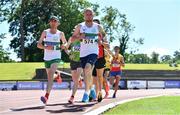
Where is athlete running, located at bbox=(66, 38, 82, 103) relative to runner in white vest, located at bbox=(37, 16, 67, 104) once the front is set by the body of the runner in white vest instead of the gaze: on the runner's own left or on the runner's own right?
on the runner's own left

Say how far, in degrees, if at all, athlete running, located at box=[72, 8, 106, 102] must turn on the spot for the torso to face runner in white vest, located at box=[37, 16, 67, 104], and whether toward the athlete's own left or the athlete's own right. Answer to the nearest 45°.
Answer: approximately 135° to the athlete's own right

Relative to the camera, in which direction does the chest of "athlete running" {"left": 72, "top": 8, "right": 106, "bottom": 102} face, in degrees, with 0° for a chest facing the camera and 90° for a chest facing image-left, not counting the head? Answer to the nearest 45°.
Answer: approximately 0°

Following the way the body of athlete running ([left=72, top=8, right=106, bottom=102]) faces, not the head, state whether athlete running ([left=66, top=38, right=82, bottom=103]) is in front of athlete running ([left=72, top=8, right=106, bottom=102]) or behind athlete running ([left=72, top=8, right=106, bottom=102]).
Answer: behind

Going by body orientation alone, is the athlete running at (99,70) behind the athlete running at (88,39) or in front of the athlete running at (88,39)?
behind

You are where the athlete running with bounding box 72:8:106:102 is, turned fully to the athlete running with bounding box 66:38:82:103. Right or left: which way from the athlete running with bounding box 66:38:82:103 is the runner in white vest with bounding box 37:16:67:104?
left

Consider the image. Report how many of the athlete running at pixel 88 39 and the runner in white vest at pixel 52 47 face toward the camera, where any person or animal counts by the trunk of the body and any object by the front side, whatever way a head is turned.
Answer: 2
